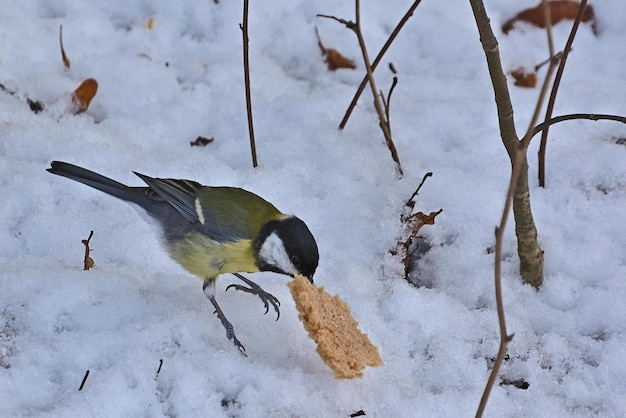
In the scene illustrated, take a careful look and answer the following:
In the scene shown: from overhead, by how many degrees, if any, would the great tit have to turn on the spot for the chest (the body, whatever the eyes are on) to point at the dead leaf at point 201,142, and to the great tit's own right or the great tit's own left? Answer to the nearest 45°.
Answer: approximately 135° to the great tit's own left

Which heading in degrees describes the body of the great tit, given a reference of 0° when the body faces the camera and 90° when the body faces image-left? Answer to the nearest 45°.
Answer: approximately 270°

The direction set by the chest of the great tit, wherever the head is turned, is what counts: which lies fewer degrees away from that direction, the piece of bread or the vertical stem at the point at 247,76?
the piece of bread

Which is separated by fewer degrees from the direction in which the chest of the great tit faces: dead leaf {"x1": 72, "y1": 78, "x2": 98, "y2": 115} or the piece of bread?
the piece of bread

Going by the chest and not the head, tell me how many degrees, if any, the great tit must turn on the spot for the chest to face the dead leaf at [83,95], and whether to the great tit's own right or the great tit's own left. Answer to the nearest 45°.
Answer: approximately 135° to the great tit's own left

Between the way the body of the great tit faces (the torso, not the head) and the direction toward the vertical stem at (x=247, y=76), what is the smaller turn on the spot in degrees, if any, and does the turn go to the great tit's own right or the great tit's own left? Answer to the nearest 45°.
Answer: approximately 135° to the great tit's own left
